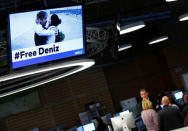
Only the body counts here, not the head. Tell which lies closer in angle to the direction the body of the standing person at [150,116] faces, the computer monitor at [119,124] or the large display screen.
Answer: the computer monitor

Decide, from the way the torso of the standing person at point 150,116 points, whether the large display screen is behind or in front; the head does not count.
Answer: behind

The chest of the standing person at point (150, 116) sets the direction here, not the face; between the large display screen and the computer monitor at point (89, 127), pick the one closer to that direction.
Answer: the computer monitor

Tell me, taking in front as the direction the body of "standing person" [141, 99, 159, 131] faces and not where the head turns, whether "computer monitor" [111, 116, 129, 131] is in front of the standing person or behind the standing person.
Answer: in front
